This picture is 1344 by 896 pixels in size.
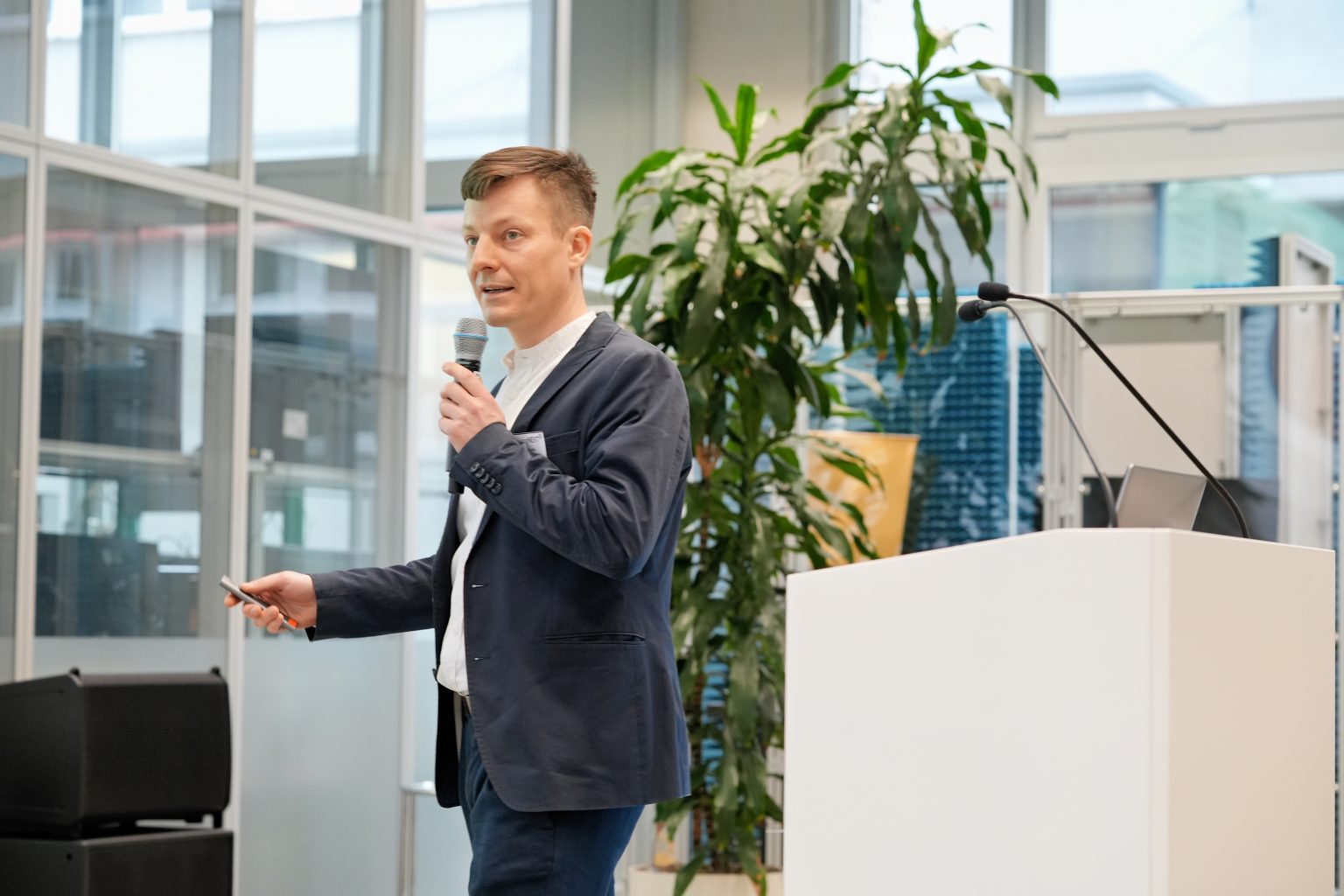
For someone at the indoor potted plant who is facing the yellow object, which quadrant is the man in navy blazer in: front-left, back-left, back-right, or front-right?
back-right

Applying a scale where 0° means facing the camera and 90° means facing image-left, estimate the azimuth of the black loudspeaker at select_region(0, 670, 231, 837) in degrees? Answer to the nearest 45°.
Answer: approximately 315°

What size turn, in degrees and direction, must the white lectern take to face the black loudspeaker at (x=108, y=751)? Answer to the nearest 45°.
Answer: approximately 180°

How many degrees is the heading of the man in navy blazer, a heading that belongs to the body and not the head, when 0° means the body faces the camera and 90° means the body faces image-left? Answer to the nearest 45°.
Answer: approximately 45°
